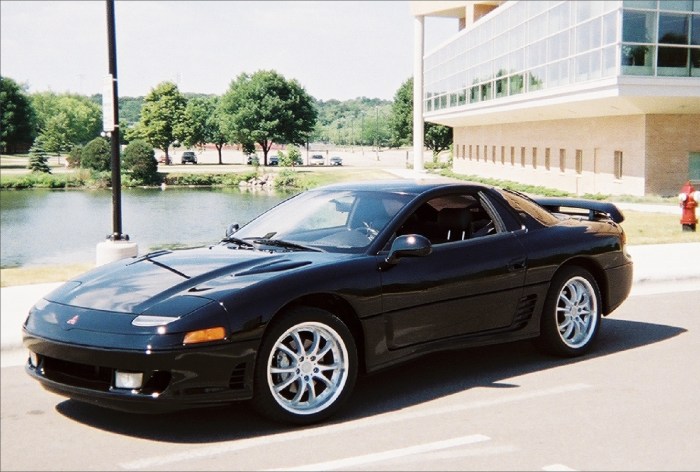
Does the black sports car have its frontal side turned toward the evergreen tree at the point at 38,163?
no

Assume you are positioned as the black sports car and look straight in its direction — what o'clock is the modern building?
The modern building is roughly at 5 o'clock from the black sports car.

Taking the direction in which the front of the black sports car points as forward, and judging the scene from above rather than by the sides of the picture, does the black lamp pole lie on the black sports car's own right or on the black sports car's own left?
on the black sports car's own right

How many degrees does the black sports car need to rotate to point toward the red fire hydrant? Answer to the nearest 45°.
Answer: approximately 180°

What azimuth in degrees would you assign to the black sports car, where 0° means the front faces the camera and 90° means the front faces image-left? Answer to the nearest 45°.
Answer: approximately 45°

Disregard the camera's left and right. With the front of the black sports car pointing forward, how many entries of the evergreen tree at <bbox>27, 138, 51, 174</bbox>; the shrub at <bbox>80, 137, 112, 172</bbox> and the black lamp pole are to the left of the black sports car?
0

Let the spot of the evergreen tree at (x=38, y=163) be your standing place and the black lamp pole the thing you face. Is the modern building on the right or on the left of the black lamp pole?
left

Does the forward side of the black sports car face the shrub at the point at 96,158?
no

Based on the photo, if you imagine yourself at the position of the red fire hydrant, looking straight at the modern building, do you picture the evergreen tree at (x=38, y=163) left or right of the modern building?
left

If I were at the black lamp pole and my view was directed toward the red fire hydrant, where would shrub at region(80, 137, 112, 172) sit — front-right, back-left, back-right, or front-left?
front-left
